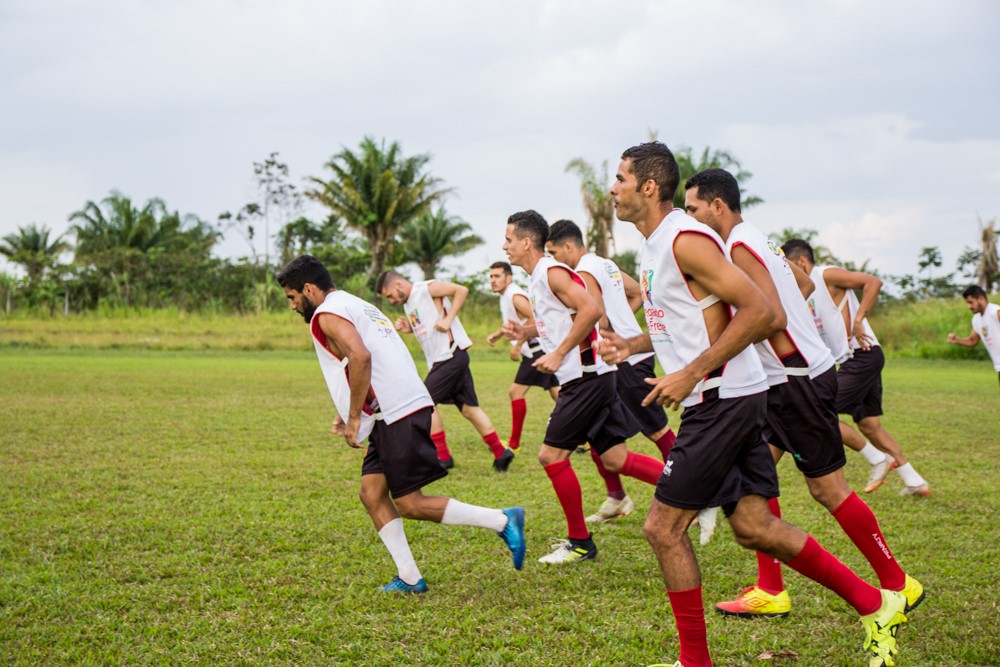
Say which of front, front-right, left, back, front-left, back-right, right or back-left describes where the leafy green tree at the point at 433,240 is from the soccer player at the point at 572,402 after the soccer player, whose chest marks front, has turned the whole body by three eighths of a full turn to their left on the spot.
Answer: back-left

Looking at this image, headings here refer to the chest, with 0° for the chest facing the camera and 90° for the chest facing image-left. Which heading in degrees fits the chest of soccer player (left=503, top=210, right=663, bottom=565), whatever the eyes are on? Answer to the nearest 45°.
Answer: approximately 90°

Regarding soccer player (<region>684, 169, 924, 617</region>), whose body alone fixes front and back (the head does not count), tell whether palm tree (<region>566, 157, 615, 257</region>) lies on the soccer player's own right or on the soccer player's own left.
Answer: on the soccer player's own right

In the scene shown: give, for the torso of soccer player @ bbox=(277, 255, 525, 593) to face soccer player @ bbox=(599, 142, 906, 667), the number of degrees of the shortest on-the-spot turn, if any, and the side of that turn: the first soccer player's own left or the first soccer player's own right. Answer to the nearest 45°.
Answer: approximately 135° to the first soccer player's own left

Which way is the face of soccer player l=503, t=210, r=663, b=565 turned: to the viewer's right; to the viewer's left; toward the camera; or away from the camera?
to the viewer's left

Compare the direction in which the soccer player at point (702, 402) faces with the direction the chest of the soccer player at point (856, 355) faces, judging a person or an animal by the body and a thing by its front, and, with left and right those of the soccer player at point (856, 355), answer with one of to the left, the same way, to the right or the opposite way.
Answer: the same way

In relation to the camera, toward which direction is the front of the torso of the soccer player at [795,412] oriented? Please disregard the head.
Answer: to the viewer's left

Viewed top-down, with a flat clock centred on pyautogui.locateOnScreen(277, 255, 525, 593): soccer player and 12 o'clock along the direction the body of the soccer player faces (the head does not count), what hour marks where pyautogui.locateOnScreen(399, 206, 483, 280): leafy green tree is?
The leafy green tree is roughly at 3 o'clock from the soccer player.

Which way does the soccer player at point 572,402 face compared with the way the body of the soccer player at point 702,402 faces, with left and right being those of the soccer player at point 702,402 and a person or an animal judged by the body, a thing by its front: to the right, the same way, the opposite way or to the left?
the same way

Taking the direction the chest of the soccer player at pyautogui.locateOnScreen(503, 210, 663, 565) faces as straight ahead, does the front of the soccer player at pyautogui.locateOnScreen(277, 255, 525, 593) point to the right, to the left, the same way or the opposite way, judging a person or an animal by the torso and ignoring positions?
the same way

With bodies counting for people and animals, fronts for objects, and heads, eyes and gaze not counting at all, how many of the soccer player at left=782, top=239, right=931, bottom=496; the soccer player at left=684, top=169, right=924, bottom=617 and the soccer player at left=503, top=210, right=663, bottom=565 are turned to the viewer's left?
3

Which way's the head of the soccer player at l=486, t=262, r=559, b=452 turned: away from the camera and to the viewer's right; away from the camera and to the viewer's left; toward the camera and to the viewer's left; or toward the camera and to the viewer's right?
toward the camera and to the viewer's left

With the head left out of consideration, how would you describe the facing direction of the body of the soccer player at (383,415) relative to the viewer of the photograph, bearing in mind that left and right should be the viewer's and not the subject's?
facing to the left of the viewer

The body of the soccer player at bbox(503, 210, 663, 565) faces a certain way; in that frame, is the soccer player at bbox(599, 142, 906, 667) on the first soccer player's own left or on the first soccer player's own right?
on the first soccer player's own left

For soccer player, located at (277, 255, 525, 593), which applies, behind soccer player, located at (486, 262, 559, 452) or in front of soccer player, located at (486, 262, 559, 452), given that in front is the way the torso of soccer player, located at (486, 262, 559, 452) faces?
in front

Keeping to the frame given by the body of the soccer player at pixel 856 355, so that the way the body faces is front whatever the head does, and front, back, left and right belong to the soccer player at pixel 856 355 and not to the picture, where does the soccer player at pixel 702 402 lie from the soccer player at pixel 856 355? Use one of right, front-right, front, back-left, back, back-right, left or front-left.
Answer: left

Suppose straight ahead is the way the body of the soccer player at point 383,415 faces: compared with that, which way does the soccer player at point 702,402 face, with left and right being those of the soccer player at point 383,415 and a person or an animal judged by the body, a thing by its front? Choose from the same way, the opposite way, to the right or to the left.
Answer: the same way

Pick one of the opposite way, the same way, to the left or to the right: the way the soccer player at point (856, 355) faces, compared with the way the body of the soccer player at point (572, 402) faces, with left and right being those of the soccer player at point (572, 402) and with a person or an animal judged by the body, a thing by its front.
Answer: the same way

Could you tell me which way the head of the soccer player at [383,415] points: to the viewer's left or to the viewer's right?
to the viewer's left

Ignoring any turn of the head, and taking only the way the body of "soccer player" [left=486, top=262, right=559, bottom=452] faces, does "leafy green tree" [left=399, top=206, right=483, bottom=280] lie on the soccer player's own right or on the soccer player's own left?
on the soccer player's own right

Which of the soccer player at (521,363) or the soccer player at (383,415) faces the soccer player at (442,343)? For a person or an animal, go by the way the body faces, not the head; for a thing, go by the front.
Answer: the soccer player at (521,363)

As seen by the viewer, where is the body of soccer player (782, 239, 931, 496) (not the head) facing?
to the viewer's left

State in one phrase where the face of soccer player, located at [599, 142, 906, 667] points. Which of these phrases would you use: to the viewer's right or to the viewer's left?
to the viewer's left
